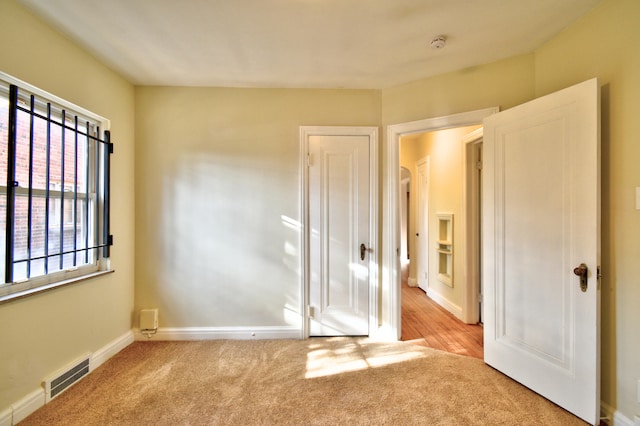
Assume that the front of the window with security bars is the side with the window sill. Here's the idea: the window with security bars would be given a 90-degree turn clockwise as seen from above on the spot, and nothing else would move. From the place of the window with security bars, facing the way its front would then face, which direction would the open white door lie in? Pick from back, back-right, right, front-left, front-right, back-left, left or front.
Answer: left

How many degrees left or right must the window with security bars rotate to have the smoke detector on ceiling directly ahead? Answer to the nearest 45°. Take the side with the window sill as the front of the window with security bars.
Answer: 0° — it already faces it

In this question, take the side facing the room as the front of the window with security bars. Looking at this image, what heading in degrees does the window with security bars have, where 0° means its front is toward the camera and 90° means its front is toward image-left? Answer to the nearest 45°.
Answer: approximately 315°
